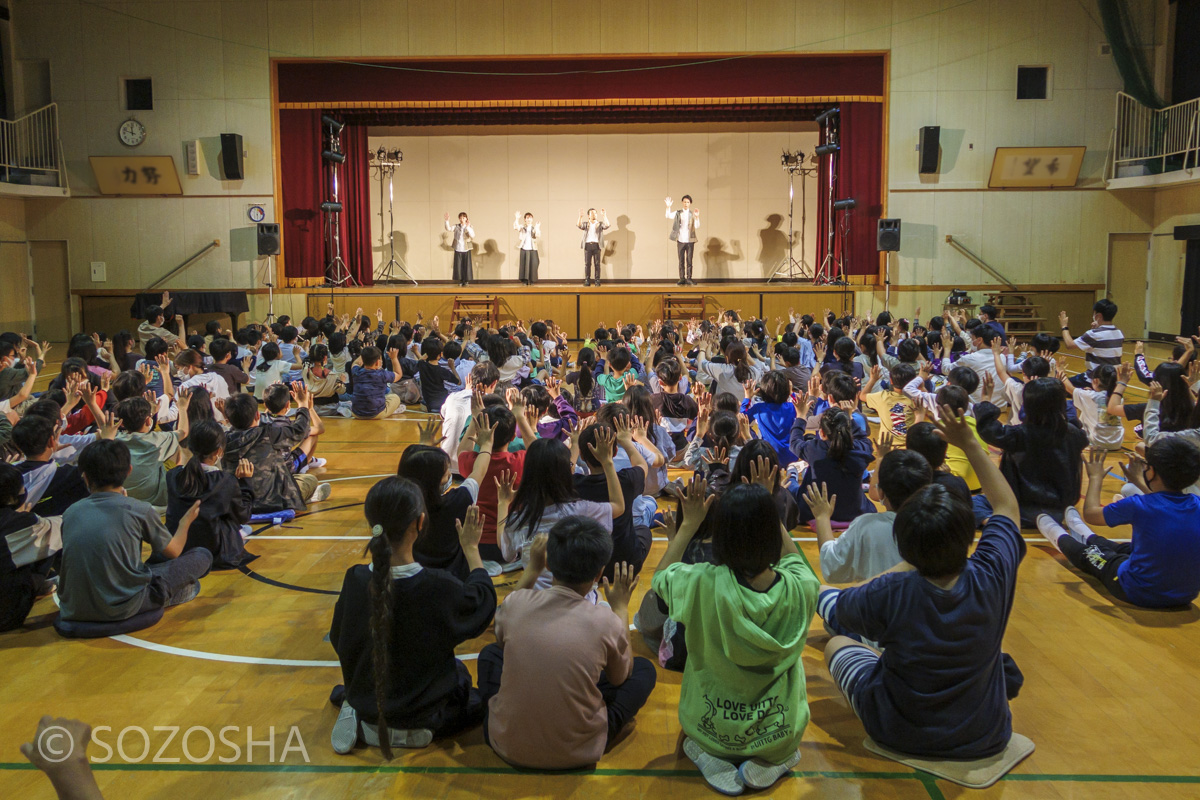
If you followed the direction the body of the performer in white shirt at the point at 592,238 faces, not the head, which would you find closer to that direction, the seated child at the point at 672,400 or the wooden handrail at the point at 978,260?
the seated child

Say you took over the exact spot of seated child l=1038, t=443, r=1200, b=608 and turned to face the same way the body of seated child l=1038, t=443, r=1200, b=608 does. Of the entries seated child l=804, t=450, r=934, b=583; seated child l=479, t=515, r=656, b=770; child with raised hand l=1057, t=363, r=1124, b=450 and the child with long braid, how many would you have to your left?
3

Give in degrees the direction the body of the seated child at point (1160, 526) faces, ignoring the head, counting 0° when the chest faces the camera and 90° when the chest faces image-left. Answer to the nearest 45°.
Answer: approximately 135°

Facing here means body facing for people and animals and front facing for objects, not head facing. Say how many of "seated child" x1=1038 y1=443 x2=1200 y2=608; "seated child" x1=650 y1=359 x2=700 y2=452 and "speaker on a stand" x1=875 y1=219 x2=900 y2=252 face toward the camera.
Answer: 1

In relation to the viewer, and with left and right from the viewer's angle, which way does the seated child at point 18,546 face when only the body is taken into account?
facing away from the viewer and to the right of the viewer

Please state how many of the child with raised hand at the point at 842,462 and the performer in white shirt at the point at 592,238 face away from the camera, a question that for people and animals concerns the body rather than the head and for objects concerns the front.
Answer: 1

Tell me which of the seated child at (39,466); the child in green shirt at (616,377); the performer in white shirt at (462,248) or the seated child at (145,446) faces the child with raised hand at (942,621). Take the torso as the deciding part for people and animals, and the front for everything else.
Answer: the performer in white shirt

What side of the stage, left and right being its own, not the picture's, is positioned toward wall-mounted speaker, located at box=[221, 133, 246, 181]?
right

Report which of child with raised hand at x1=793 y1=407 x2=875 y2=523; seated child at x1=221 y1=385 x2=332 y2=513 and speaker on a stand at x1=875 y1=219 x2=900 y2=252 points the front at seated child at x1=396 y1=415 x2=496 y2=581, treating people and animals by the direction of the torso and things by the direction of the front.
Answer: the speaker on a stand

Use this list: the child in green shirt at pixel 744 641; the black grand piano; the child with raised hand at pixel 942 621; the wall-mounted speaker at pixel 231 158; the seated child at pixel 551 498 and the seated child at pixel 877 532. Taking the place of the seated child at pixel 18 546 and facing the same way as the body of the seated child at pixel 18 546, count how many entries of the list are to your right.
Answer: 4

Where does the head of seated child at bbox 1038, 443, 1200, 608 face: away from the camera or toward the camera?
away from the camera

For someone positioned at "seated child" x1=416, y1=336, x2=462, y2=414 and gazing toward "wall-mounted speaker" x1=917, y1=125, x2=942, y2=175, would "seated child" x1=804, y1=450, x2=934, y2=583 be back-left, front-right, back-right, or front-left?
back-right

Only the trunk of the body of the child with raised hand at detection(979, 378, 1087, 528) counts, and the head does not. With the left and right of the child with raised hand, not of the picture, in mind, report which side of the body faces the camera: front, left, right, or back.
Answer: back

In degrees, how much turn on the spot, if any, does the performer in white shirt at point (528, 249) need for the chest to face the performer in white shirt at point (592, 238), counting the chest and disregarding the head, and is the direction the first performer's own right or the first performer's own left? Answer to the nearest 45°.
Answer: approximately 45° to the first performer's own left

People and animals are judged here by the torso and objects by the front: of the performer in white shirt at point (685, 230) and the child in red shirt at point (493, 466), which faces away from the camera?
the child in red shirt

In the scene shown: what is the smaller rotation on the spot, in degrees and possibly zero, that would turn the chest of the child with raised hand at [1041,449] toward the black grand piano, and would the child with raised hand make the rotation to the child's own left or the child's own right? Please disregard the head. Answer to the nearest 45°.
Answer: approximately 45° to the child's own left
